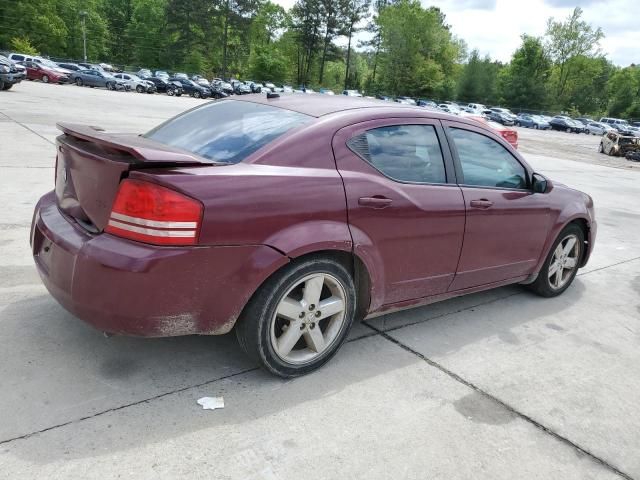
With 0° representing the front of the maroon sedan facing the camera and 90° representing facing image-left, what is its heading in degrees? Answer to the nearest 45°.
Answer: approximately 225°

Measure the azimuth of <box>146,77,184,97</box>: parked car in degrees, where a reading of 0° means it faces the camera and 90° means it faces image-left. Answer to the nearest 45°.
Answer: approximately 315°

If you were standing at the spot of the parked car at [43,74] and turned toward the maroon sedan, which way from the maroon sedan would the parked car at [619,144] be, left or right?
left
